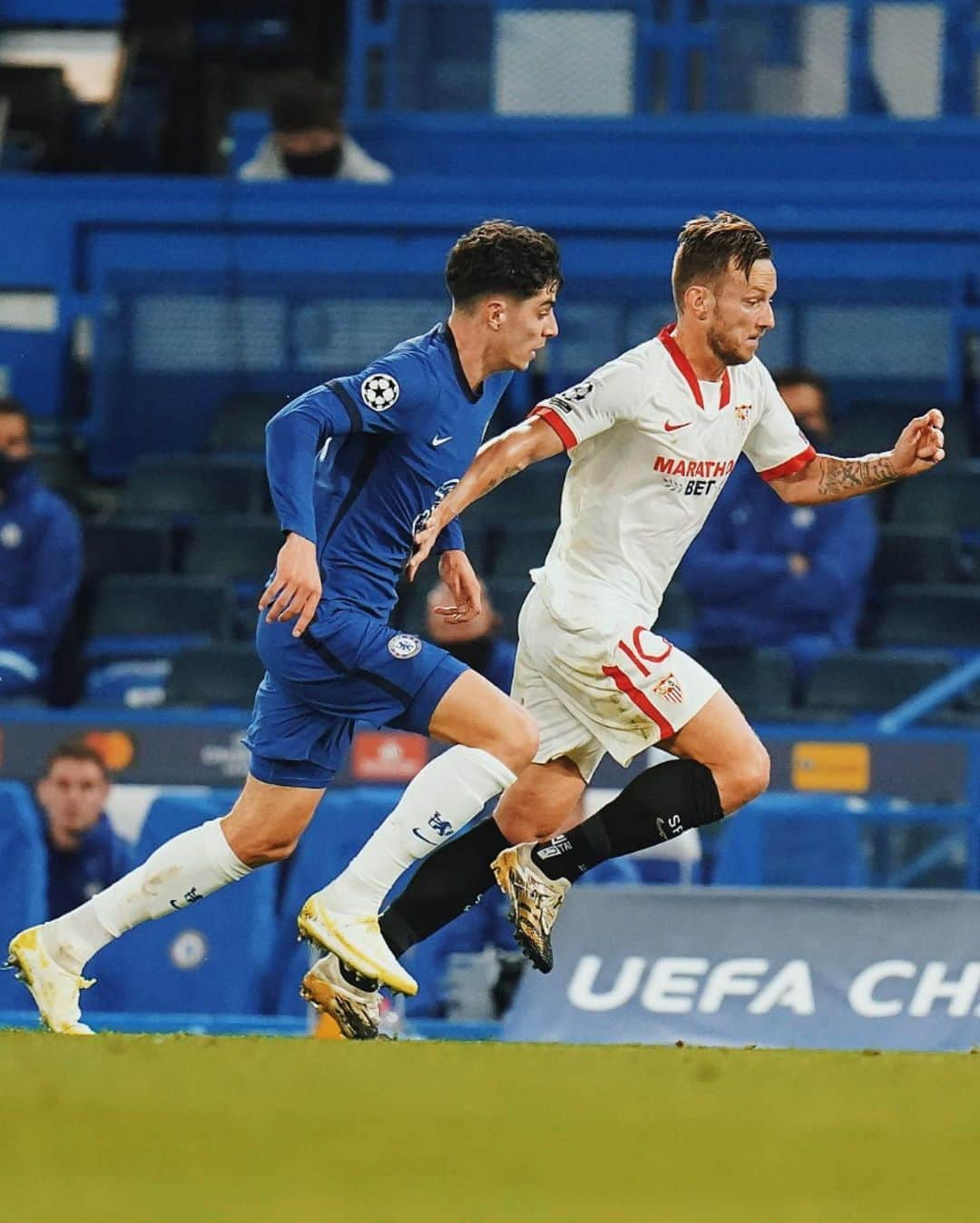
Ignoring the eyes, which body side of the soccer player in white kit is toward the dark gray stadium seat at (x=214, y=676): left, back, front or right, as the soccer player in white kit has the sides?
back

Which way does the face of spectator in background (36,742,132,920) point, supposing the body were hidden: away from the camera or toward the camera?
toward the camera

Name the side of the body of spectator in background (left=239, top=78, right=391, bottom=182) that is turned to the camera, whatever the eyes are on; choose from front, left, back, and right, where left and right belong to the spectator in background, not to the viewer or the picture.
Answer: front

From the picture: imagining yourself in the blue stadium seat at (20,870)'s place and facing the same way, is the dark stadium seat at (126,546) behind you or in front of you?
behind

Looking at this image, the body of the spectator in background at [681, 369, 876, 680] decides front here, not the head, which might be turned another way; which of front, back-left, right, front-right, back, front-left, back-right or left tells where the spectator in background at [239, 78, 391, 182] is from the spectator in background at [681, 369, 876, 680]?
back-right

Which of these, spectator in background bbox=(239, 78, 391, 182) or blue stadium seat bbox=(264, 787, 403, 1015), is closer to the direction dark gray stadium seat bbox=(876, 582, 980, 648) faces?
the blue stadium seat

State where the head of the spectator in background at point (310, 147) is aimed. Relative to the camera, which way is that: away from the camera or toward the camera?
toward the camera

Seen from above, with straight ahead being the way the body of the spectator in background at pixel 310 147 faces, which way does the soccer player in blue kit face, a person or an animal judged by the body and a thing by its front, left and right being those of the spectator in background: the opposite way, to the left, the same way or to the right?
to the left

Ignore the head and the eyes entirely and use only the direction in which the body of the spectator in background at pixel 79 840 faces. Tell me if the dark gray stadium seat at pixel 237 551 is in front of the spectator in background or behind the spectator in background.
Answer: behind

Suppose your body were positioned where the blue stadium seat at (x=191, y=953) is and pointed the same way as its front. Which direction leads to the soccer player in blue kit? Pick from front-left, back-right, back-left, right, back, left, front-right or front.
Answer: front

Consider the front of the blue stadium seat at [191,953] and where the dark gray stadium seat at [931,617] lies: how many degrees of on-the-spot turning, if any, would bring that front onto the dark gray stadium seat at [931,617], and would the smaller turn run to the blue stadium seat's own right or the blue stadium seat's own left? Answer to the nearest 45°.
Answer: approximately 135° to the blue stadium seat's own left

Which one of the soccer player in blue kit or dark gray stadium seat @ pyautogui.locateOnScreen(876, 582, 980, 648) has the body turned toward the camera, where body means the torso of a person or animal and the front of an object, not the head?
the dark gray stadium seat

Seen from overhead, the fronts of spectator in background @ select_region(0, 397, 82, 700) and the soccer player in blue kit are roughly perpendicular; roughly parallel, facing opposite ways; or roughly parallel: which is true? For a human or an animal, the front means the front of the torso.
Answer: roughly perpendicular

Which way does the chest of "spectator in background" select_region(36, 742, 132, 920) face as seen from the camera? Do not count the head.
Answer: toward the camera

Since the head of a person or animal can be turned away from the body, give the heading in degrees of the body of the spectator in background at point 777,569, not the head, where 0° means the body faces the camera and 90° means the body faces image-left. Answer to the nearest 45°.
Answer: approximately 0°

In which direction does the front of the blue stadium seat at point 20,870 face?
toward the camera

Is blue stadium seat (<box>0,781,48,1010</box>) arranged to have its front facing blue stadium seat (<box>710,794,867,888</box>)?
no

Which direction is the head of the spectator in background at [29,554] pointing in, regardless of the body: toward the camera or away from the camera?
toward the camera

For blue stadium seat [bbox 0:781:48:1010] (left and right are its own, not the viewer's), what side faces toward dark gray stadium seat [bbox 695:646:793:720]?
left

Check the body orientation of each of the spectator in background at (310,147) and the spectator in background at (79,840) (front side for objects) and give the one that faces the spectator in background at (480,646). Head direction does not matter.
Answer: the spectator in background at (310,147)

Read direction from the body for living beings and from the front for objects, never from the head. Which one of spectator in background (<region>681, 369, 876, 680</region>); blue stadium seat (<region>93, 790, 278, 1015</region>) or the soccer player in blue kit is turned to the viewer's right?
the soccer player in blue kit

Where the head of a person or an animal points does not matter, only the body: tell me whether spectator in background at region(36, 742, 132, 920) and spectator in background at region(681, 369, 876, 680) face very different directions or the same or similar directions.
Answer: same or similar directions

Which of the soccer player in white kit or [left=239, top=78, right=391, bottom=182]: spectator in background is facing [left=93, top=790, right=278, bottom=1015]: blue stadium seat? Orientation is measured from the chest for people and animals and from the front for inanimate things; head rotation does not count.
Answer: the spectator in background
